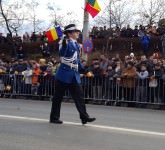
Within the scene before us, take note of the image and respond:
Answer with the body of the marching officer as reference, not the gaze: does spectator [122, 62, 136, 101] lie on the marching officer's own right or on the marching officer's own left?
on the marching officer's own left

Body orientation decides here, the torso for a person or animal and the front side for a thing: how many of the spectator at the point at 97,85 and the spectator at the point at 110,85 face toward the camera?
2

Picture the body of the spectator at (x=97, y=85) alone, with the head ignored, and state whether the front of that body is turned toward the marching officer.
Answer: yes

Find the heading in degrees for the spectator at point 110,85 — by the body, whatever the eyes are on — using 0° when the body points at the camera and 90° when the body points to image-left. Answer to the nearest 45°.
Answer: approximately 0°

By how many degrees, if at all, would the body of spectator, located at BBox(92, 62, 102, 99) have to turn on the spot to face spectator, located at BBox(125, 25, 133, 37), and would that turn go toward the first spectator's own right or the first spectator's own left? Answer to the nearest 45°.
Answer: approximately 180°

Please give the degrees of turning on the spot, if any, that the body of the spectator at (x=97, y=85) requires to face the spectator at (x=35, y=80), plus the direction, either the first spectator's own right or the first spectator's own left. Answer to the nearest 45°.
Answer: approximately 135° to the first spectator's own right
